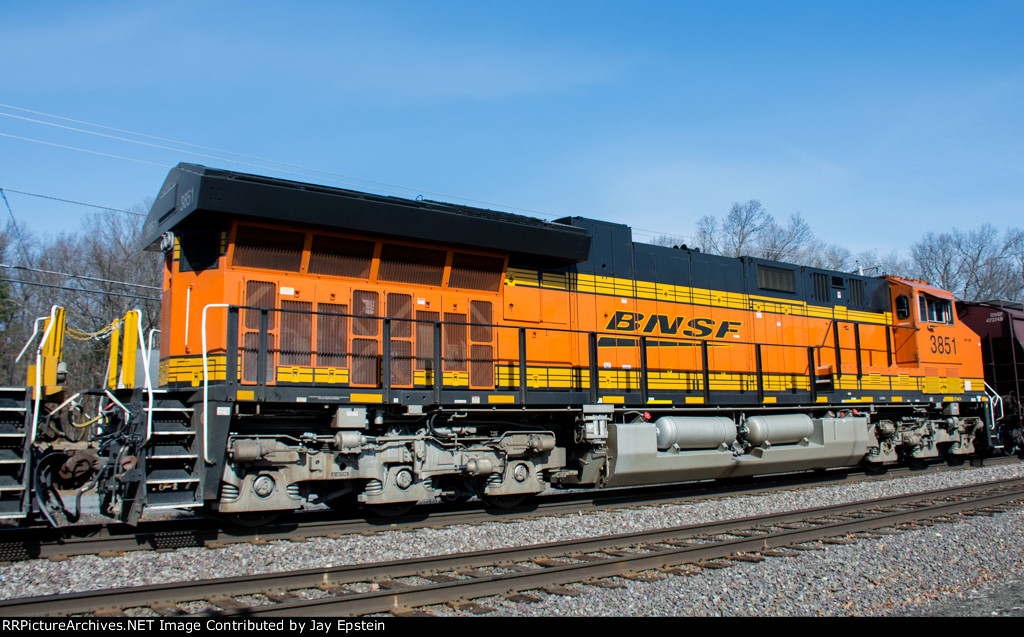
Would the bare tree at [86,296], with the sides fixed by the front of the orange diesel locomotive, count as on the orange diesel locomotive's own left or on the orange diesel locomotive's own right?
on the orange diesel locomotive's own left

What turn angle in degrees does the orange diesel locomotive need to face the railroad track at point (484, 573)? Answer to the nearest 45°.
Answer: approximately 135° to its right

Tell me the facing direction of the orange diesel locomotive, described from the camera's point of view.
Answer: facing away from the viewer and to the right of the viewer
